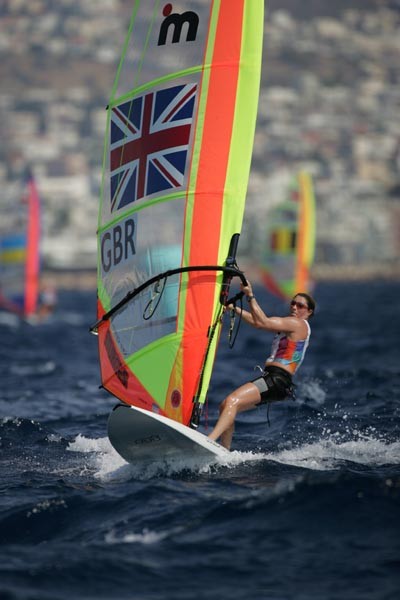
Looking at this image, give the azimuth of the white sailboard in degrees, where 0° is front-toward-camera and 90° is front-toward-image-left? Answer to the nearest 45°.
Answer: approximately 45°

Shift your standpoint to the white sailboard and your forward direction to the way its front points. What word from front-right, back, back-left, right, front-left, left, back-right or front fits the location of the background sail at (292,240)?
back-right
